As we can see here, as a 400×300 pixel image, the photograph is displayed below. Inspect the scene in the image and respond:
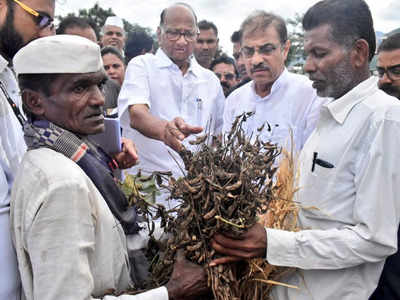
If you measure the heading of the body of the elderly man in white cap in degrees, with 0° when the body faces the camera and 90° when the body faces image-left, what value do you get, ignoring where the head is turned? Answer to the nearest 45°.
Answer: approximately 270°

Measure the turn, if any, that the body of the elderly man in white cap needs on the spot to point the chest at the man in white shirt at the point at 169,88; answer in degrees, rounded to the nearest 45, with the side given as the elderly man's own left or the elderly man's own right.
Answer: approximately 90° to the elderly man's own left

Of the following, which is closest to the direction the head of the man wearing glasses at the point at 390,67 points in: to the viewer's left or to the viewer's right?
to the viewer's left

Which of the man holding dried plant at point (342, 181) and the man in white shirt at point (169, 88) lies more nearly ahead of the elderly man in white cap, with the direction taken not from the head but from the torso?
the man holding dried plant

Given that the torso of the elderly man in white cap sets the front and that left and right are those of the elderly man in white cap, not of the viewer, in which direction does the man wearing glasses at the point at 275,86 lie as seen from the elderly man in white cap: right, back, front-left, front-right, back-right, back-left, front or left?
front-left

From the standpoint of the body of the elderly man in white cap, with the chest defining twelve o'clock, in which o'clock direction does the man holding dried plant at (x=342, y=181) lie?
The man holding dried plant is roughly at 12 o'clock from the elderly man in white cap.
